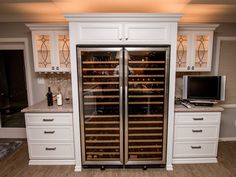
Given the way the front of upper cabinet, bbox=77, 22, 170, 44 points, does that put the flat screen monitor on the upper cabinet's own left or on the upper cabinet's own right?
on the upper cabinet's own left

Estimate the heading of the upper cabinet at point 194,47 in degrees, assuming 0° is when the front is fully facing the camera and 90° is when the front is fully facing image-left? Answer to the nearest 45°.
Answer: approximately 0°

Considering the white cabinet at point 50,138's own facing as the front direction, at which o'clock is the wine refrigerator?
The wine refrigerator is roughly at 10 o'clock from the white cabinet.

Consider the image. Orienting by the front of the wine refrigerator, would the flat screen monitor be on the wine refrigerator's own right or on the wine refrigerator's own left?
on the wine refrigerator's own left
